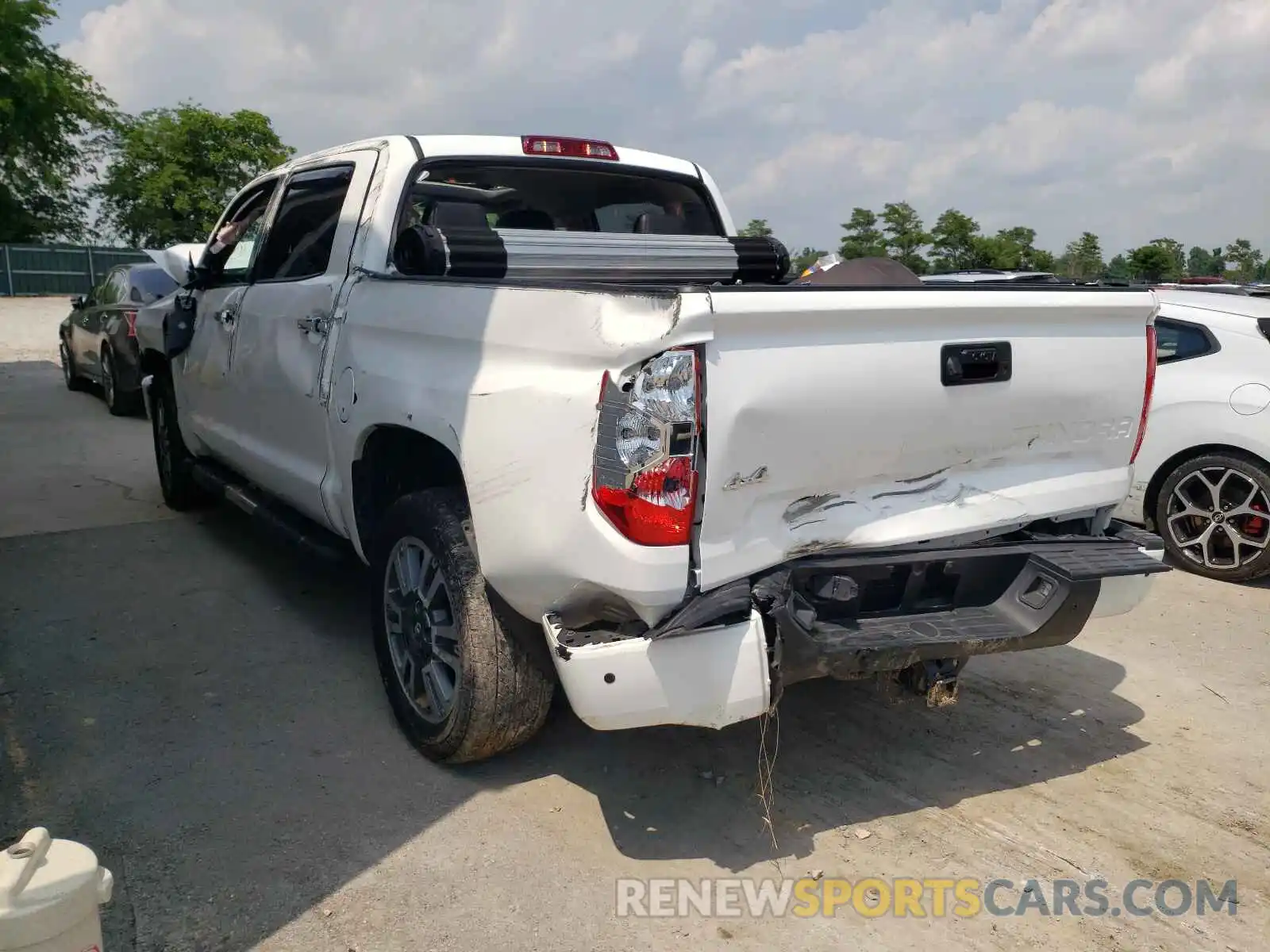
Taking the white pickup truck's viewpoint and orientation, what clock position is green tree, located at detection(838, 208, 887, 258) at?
The green tree is roughly at 2 o'clock from the white pickup truck.

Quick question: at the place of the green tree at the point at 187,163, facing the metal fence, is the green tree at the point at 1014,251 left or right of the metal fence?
left

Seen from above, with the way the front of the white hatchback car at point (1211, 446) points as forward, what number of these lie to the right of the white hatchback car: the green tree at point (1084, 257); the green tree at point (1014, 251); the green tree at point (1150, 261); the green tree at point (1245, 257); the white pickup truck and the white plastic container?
4

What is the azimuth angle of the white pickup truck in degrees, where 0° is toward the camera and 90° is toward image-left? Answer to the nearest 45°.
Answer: approximately 135°

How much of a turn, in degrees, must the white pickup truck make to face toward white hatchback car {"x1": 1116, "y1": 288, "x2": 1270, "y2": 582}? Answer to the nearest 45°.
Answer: approximately 90° to its right
